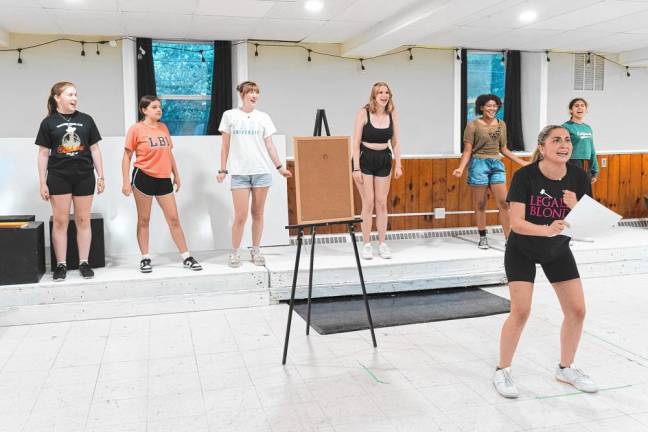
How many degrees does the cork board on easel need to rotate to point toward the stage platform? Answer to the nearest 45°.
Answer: approximately 180°

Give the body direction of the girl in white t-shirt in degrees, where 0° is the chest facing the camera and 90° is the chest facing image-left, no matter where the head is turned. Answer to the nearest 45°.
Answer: approximately 0°

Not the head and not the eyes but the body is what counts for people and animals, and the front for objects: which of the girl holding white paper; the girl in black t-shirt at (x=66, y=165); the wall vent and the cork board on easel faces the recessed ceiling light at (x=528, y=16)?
the wall vent

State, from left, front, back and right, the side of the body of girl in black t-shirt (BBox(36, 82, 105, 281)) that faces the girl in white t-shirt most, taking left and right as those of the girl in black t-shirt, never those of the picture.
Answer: left

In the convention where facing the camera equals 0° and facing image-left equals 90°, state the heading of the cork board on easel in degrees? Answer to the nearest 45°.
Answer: approximately 0°

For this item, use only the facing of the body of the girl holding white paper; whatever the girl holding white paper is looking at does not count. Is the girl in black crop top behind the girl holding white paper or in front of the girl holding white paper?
behind

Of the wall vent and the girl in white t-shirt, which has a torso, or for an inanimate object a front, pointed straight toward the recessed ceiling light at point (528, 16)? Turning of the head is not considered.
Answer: the wall vent

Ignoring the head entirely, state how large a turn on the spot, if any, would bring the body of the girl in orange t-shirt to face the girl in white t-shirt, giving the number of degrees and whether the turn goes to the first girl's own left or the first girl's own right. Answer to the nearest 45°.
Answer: approximately 45° to the first girl's own left

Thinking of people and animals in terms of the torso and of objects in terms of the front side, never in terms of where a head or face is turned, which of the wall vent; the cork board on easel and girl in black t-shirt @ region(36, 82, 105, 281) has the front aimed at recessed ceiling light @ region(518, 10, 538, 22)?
the wall vent
